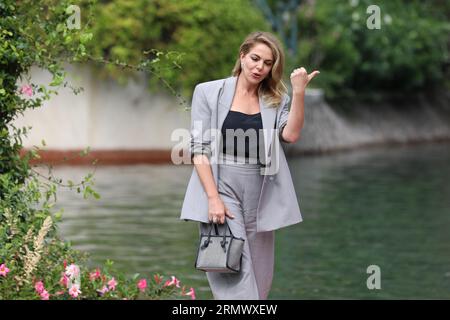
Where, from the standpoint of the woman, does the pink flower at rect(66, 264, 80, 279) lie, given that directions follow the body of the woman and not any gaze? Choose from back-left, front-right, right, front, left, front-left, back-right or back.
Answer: right

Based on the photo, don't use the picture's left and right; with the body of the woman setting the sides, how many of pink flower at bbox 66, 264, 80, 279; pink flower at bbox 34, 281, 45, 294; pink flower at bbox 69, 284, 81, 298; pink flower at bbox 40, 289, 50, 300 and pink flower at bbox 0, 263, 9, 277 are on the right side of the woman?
5

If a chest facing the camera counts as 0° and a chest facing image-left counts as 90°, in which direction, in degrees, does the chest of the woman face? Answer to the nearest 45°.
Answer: approximately 0°

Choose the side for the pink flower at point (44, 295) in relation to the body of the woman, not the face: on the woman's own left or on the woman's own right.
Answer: on the woman's own right

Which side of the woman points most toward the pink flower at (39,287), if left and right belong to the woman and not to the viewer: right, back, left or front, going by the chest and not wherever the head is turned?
right

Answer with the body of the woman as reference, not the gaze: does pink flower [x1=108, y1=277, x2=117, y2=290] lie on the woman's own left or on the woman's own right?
on the woman's own right

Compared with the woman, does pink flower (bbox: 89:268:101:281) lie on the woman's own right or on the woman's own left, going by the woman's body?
on the woman's own right

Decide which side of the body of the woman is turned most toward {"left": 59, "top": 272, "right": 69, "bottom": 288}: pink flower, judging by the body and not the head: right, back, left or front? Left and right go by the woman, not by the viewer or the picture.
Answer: right

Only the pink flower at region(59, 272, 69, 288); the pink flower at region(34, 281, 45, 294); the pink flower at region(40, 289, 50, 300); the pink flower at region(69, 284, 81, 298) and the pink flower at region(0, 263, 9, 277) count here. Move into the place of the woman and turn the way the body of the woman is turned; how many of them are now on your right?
5
